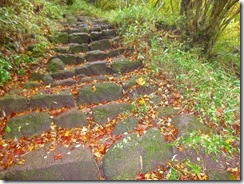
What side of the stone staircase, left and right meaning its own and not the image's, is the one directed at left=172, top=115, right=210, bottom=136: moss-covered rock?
left

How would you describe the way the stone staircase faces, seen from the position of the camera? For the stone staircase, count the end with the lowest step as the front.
facing the viewer
